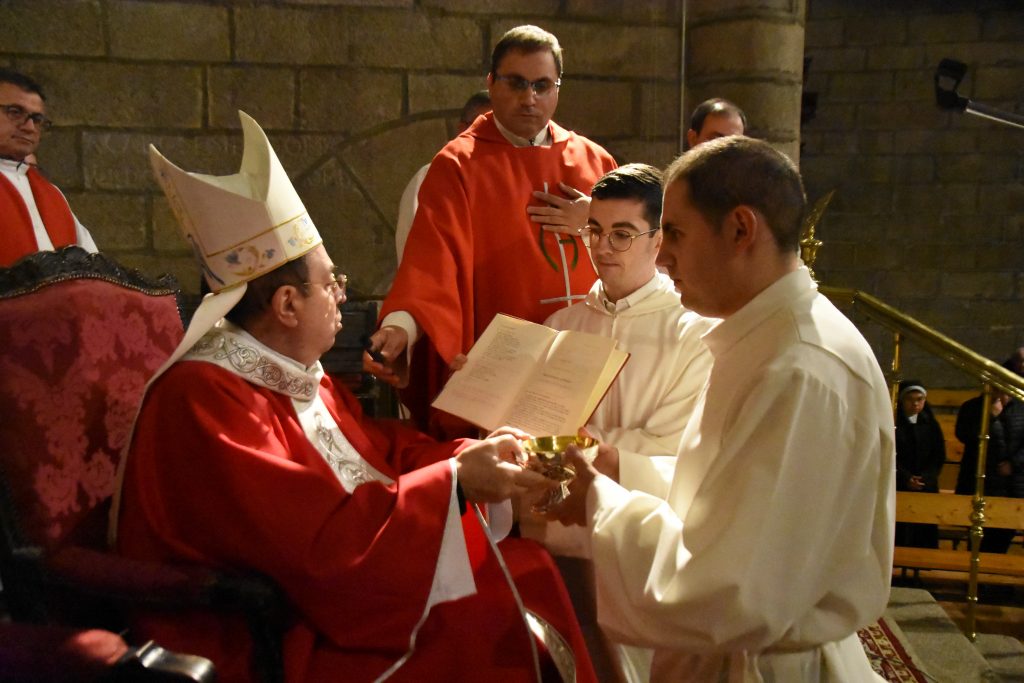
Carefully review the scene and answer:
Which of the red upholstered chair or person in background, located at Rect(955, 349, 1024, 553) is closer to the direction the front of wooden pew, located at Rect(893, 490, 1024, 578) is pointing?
the red upholstered chair

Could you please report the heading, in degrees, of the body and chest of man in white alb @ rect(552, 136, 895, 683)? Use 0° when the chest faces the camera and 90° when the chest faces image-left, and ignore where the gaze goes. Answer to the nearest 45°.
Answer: approximately 90°

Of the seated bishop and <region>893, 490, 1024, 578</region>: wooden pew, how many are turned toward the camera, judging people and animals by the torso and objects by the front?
1

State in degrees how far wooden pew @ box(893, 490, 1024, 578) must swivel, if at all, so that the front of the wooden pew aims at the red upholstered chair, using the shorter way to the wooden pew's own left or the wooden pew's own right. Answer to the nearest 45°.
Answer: approximately 45° to the wooden pew's own right

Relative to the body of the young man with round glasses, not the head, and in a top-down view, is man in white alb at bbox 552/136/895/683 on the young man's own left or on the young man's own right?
on the young man's own left

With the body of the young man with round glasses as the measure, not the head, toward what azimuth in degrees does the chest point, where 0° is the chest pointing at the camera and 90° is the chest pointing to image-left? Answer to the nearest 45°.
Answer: approximately 45°

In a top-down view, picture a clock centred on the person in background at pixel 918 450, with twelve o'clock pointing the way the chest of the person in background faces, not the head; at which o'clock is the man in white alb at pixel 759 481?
The man in white alb is roughly at 12 o'clock from the person in background.

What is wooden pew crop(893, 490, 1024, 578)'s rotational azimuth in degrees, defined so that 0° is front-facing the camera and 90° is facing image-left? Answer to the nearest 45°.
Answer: approximately 0°

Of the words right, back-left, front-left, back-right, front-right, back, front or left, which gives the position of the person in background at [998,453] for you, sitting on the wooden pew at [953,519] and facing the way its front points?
back
